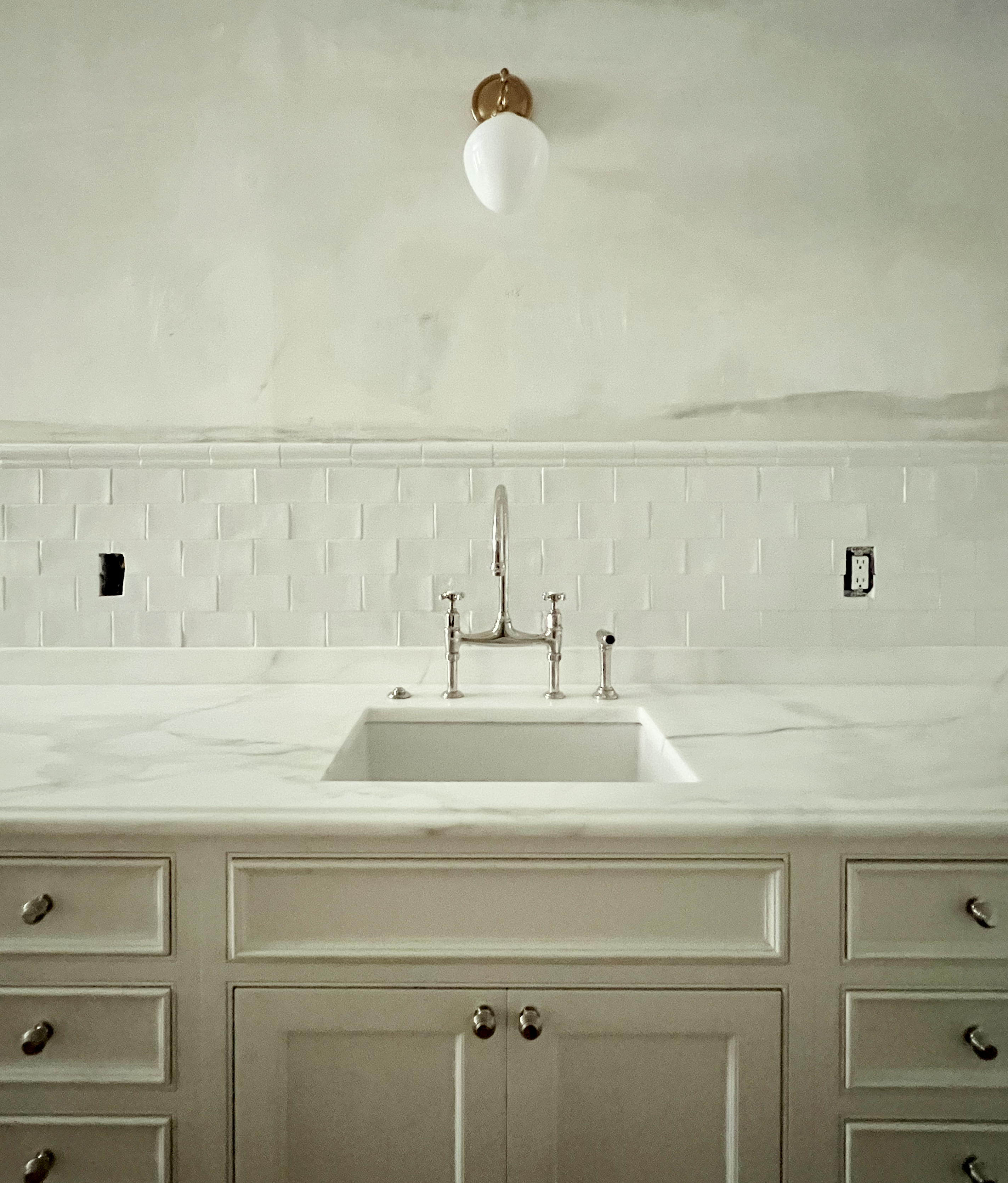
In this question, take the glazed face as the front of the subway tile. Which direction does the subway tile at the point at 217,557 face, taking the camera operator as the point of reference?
facing the viewer

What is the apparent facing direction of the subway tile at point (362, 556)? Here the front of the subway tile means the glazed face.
toward the camera

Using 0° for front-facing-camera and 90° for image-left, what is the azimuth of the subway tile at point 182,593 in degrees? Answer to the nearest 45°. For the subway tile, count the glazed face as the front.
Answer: approximately 0°

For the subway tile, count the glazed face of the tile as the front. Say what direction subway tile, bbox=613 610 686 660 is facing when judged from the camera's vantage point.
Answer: facing the viewer

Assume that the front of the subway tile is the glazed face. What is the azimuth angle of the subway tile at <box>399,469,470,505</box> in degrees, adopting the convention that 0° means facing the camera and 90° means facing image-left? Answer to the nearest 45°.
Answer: approximately 0°

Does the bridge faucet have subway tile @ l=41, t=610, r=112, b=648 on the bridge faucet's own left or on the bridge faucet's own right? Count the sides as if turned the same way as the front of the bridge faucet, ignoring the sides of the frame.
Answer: on the bridge faucet's own right

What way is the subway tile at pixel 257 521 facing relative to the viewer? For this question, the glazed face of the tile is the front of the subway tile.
toward the camera

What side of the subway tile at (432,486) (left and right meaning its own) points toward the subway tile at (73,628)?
right

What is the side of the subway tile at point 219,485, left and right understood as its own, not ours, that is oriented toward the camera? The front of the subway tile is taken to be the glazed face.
front
